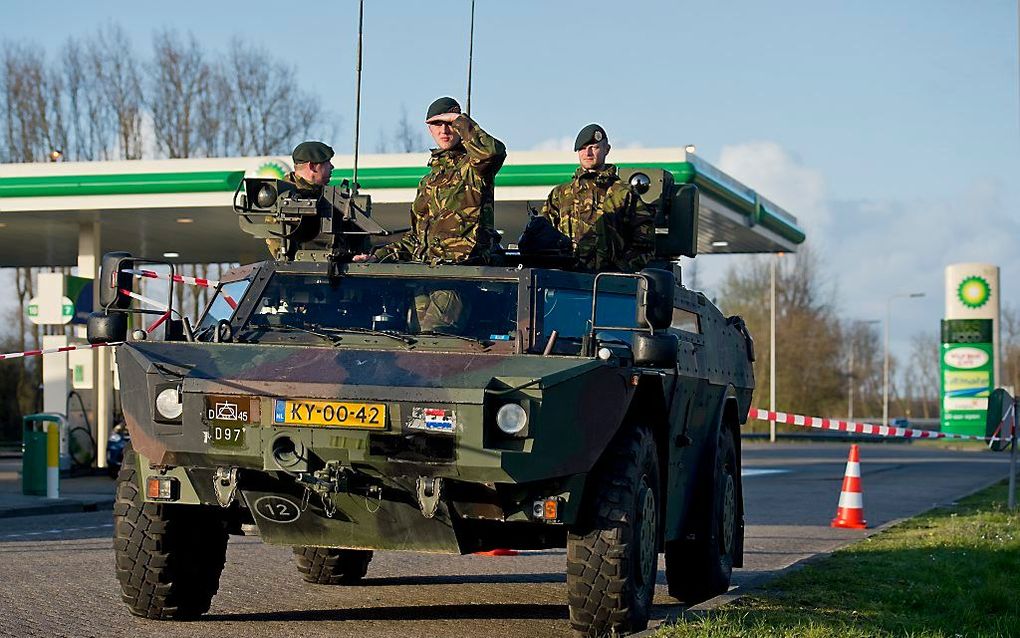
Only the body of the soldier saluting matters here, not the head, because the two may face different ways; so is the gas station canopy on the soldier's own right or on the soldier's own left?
on the soldier's own right

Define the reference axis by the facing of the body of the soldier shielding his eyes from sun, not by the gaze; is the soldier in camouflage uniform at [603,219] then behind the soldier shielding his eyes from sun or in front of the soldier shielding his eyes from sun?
behind

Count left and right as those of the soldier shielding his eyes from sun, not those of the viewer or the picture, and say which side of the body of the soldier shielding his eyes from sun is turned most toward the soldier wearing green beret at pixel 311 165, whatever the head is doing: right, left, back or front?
right

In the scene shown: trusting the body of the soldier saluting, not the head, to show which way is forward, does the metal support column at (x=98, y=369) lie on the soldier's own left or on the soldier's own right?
on the soldier's own right

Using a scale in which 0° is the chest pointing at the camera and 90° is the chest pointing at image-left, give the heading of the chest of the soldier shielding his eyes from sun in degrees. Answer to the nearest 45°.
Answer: approximately 45°

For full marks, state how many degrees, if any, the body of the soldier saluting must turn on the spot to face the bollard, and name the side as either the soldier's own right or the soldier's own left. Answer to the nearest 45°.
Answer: approximately 90° to the soldier's own right
